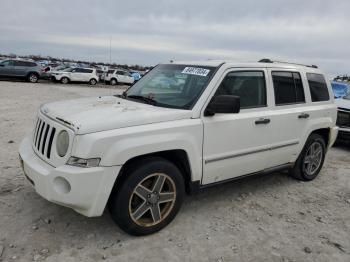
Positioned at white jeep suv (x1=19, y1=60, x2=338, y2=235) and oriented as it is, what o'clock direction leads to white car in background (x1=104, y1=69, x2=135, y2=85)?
The white car in background is roughly at 4 o'clock from the white jeep suv.

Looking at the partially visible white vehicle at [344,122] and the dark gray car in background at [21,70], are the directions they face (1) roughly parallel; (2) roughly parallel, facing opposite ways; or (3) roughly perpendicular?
roughly parallel

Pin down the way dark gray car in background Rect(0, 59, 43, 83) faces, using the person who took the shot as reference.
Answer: facing to the left of the viewer

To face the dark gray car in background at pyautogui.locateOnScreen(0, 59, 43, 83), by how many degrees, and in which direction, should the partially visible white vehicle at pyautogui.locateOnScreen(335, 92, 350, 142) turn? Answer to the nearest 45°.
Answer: approximately 90° to its right

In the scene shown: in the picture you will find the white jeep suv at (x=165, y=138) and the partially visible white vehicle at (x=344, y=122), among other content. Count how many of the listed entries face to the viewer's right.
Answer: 0

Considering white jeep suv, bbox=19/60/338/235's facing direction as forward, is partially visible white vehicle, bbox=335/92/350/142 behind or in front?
behind

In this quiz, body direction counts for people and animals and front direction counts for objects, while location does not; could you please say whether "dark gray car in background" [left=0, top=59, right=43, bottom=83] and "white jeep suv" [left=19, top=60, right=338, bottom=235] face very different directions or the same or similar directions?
same or similar directions

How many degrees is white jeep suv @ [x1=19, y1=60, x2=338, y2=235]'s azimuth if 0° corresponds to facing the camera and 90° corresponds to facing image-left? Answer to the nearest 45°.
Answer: approximately 45°

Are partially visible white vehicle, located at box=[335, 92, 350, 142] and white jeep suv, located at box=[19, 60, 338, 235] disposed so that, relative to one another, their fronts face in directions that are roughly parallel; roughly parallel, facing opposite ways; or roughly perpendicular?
roughly parallel

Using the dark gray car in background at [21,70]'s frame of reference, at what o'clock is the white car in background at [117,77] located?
The white car in background is roughly at 5 o'clock from the dark gray car in background.
